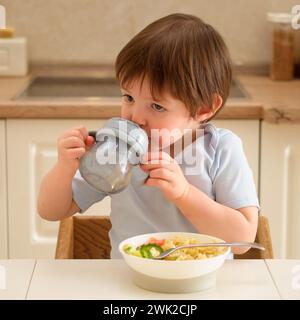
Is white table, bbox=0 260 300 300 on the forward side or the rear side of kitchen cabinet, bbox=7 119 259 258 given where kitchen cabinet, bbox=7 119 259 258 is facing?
on the forward side

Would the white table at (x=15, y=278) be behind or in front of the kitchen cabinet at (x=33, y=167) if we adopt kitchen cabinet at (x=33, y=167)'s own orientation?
in front

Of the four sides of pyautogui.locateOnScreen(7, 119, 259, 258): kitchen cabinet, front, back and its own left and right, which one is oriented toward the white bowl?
front

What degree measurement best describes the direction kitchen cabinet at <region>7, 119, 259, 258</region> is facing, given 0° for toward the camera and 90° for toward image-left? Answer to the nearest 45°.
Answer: approximately 0°

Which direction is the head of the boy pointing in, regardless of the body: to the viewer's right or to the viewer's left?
to the viewer's left

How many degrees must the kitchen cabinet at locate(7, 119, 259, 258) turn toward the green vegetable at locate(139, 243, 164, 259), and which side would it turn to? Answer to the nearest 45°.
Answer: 0° — it already faces it
